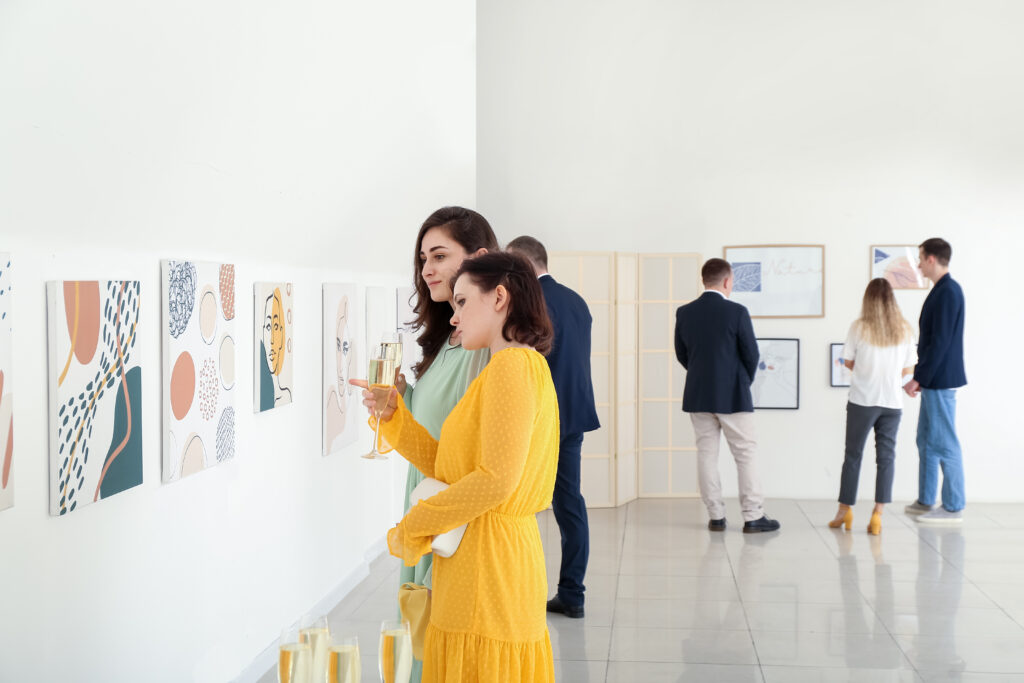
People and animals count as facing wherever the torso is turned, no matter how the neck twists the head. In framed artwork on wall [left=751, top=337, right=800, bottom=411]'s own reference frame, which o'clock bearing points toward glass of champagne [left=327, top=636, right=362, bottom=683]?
The glass of champagne is roughly at 12 o'clock from the framed artwork on wall.

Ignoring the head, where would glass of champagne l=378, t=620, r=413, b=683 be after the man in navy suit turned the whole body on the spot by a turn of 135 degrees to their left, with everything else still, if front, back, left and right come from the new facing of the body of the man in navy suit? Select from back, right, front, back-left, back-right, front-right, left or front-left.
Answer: front

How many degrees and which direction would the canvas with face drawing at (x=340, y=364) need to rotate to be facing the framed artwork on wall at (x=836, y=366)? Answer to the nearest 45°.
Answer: approximately 90° to its left

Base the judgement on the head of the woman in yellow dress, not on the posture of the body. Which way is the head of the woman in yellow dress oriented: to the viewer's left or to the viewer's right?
to the viewer's left

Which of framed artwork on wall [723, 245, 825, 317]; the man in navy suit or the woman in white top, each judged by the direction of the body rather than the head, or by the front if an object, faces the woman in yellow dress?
the framed artwork on wall

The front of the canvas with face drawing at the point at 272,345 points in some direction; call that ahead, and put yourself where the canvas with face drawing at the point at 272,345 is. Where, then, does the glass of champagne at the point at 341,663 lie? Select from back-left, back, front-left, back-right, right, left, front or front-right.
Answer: front-right

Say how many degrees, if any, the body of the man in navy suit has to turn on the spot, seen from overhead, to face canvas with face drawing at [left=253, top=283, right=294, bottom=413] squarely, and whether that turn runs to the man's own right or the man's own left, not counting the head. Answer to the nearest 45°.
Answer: approximately 90° to the man's own left

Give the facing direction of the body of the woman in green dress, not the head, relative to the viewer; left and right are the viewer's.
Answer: facing the viewer and to the left of the viewer

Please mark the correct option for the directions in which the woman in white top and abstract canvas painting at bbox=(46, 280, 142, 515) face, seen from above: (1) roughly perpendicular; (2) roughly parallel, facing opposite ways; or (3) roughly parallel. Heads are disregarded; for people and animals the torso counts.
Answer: roughly perpendicular

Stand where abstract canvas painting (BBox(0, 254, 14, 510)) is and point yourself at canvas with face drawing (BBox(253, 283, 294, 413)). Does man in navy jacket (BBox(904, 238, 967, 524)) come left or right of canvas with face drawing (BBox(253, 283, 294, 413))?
right

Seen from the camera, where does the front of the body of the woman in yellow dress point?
to the viewer's left

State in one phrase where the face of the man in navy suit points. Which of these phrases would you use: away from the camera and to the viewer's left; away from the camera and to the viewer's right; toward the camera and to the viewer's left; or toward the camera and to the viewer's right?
away from the camera and to the viewer's left

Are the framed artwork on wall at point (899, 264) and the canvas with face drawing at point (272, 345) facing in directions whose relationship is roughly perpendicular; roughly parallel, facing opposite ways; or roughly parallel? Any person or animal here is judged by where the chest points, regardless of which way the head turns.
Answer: roughly perpendicular

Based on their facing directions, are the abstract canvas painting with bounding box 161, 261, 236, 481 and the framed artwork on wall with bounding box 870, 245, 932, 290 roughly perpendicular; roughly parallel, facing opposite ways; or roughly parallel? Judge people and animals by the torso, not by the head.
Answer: roughly perpendicular

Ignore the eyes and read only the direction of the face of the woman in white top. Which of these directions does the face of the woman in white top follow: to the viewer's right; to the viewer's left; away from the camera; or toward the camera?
away from the camera

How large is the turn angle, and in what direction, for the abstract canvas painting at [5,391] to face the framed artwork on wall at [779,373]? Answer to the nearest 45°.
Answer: approximately 90° to its left
